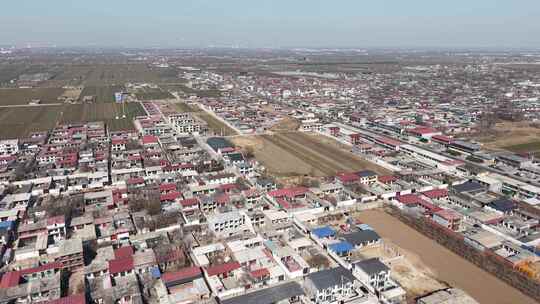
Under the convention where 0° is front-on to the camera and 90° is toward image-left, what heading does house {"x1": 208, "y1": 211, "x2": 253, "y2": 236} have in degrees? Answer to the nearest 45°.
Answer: approximately 0°

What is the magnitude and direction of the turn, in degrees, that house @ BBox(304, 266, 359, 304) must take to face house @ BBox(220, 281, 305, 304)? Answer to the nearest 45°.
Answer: approximately 135° to its right

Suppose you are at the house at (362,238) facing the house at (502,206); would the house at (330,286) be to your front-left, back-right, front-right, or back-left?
back-right

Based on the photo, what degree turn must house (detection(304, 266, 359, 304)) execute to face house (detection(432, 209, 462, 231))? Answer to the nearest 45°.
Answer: approximately 90° to its left

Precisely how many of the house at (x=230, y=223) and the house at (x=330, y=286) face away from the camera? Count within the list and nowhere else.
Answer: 0

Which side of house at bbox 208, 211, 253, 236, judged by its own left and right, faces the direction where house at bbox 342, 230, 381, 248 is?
left

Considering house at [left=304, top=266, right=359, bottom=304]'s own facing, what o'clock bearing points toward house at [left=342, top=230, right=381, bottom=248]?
house at [left=342, top=230, right=381, bottom=248] is roughly at 8 o'clock from house at [left=304, top=266, right=359, bottom=304].

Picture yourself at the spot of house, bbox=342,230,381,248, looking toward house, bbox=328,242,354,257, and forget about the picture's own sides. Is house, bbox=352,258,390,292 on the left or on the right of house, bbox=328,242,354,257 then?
left

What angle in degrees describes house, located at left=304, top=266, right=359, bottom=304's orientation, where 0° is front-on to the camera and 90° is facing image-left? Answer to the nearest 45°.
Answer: approximately 315°
